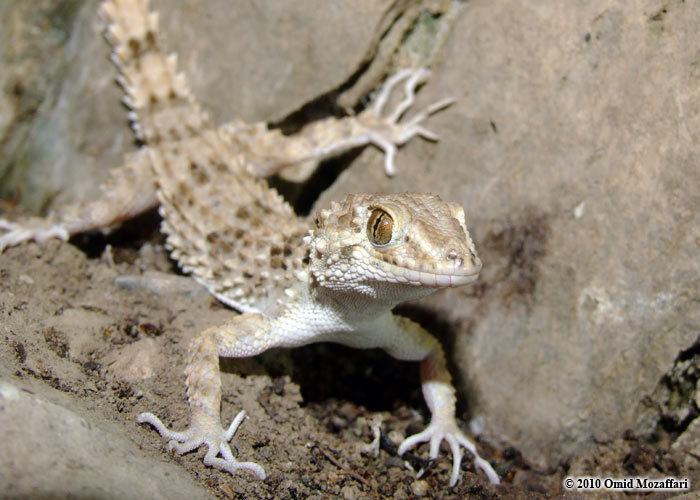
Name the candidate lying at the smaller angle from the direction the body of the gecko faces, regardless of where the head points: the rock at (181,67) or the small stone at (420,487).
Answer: the small stone

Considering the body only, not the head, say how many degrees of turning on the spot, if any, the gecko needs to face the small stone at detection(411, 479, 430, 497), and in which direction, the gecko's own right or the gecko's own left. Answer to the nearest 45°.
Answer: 0° — it already faces it

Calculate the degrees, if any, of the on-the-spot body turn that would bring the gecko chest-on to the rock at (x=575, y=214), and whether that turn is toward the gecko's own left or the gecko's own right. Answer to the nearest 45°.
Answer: approximately 45° to the gecko's own left

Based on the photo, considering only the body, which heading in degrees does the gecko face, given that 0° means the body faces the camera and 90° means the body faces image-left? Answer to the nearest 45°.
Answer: approximately 315°

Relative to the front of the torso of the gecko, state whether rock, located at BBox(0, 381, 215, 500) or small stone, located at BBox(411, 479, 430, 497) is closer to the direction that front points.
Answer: the small stone

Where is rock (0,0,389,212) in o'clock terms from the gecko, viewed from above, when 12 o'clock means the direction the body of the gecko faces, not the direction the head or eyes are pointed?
The rock is roughly at 7 o'clock from the gecko.
